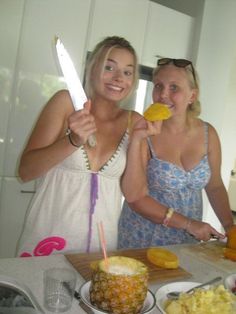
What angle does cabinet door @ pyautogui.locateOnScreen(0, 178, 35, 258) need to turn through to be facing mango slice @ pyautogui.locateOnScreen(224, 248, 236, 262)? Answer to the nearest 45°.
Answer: approximately 45° to its left

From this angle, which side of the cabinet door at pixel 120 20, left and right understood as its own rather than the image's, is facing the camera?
front

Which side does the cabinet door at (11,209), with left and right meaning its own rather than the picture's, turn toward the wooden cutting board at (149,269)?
front

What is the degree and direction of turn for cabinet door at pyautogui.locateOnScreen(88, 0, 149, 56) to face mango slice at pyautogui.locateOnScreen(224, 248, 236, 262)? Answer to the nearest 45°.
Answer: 0° — it already faces it

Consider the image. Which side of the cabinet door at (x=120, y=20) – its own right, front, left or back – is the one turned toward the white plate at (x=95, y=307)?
front

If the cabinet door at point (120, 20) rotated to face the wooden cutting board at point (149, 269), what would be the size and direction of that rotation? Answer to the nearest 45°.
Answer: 0° — it already faces it

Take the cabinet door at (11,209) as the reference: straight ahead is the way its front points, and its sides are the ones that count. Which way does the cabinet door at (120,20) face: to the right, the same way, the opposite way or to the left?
the same way

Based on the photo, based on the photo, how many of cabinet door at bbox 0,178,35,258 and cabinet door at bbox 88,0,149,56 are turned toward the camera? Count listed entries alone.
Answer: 2
